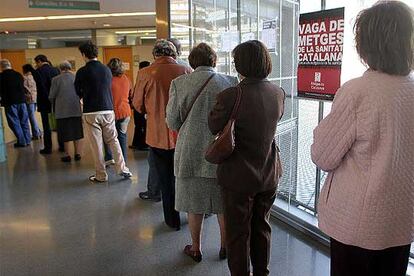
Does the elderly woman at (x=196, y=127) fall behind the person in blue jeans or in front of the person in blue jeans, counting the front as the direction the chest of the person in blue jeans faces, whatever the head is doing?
behind

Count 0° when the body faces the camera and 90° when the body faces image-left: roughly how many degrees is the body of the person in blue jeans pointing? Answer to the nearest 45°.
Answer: approximately 135°

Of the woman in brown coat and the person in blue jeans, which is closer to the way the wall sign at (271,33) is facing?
the woman in brown coat

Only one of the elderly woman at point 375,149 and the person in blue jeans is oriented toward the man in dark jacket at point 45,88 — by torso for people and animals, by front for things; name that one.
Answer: the elderly woman

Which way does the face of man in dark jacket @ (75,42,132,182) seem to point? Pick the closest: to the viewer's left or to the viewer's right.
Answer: to the viewer's left

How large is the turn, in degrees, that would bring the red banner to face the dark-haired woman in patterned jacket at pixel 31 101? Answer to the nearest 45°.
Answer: approximately 90° to its right

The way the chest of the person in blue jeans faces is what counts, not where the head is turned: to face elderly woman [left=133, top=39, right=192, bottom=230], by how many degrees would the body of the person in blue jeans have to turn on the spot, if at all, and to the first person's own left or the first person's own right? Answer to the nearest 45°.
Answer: approximately 135° to the first person's own left

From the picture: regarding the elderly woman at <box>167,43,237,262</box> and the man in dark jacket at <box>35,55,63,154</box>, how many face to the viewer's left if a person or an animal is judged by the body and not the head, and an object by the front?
1

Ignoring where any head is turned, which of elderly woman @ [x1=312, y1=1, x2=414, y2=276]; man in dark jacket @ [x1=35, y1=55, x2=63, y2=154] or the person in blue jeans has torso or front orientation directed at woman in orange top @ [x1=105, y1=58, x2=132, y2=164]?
elderly woman @ [x1=312, y1=1, x2=414, y2=276]

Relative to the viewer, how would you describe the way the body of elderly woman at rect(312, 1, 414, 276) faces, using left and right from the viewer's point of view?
facing away from the viewer and to the left of the viewer

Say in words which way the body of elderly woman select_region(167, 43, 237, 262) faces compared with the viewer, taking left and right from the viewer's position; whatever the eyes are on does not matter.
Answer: facing away from the viewer

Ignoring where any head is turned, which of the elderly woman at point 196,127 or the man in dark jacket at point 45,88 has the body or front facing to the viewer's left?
the man in dark jacket
